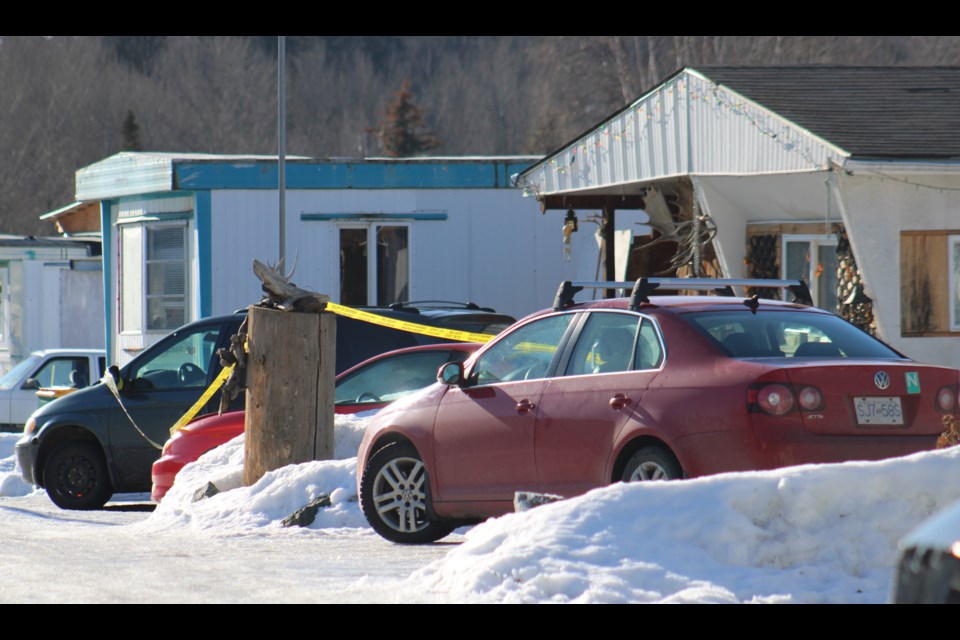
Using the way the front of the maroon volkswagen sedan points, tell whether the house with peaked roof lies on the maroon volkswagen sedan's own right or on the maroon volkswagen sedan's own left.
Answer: on the maroon volkswagen sedan's own right

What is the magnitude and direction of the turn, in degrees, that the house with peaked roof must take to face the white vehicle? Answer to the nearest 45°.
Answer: approximately 90° to its right

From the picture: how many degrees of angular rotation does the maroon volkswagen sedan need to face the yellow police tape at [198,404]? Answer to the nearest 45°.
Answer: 0° — it already faces it

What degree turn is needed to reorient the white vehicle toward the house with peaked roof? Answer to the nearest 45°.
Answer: approximately 135° to its left

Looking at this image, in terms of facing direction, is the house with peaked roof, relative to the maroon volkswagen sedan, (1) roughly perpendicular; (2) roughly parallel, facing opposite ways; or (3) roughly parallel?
roughly perpendicular

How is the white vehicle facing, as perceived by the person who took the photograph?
facing to the left of the viewer

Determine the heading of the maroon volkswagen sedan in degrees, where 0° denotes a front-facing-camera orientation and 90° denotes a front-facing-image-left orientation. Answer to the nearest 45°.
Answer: approximately 135°

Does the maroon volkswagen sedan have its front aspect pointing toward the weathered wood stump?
yes

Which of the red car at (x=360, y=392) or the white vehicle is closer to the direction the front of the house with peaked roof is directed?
the red car

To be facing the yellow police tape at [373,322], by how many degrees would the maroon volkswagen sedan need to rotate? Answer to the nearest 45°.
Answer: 0° — it already faces it

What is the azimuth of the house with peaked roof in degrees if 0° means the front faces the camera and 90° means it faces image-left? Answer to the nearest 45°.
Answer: approximately 45°

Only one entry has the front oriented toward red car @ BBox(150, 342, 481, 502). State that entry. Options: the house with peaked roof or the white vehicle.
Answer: the house with peaked roof
